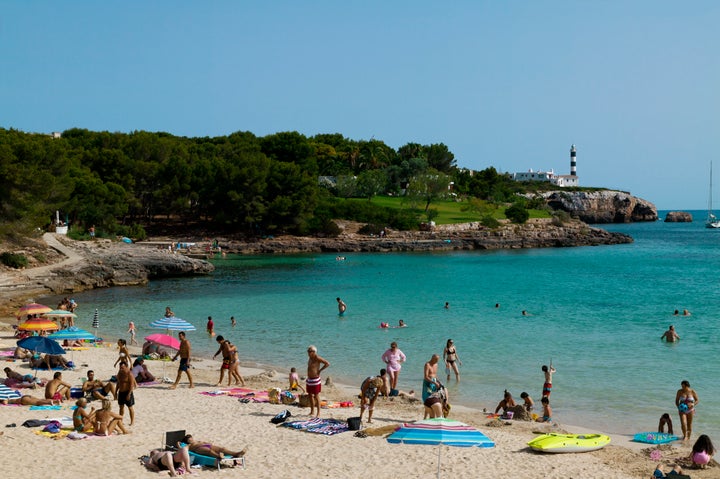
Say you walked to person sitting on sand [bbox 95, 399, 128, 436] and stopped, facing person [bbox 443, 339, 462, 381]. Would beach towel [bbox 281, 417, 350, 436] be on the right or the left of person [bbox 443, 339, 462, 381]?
right

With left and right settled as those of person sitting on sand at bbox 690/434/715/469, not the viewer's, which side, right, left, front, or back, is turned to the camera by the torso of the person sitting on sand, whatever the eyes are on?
back

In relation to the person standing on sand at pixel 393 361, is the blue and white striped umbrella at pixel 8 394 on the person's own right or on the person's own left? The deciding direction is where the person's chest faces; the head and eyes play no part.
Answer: on the person's own right

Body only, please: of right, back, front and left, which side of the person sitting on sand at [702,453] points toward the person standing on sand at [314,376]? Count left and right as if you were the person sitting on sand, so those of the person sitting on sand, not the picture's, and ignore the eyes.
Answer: left

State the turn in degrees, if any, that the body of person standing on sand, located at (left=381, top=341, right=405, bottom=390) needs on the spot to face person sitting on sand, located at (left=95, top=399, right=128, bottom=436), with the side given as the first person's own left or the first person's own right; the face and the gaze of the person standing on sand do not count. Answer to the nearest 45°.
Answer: approximately 45° to the first person's own right

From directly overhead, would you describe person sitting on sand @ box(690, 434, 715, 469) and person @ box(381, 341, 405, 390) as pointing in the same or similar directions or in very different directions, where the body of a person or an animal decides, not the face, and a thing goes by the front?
very different directions

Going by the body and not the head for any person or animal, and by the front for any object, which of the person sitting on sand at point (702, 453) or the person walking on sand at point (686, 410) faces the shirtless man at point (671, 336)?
the person sitting on sand
